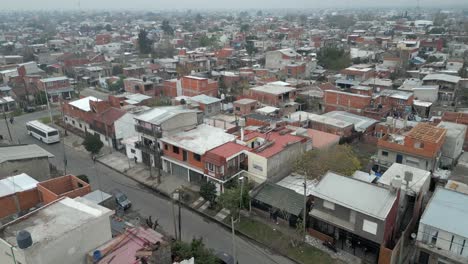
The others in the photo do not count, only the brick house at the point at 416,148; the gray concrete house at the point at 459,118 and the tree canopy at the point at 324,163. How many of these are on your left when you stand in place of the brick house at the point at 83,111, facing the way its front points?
3

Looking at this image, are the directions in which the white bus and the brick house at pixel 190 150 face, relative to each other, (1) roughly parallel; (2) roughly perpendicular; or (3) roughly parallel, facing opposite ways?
roughly perpendicular

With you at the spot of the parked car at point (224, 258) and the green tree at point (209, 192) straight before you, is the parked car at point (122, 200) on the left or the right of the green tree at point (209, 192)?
left

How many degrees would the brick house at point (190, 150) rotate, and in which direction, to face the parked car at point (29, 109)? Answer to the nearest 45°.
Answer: approximately 90° to its right

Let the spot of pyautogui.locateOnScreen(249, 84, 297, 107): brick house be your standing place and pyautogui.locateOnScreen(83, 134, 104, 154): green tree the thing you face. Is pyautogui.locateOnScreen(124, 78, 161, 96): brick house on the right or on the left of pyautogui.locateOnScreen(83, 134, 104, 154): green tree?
right

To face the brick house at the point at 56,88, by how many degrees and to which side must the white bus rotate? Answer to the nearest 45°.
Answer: approximately 45° to its right

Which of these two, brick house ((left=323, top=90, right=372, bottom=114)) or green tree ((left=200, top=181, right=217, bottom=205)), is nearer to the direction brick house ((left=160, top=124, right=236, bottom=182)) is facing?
the green tree

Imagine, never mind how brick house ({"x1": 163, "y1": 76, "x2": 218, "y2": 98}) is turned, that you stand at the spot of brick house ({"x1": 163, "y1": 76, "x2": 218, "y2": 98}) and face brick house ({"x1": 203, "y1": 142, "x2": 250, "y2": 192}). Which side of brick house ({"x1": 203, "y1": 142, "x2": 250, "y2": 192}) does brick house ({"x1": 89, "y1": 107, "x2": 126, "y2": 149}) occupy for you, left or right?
right

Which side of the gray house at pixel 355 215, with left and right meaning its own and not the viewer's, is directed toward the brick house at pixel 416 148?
back

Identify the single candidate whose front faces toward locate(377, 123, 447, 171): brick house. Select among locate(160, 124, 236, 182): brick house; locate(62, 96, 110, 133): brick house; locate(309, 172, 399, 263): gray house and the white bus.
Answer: the white bus

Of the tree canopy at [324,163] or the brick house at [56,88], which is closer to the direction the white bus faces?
the tree canopy

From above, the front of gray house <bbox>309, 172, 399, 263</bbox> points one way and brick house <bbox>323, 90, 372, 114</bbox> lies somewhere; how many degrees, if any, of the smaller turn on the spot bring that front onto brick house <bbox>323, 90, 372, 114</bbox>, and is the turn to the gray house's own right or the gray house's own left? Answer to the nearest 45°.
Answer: approximately 135° to the gray house's own right

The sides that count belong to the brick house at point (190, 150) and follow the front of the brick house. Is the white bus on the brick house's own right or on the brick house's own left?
on the brick house's own right

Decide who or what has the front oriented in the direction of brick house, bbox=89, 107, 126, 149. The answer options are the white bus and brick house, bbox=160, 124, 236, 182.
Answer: the white bus

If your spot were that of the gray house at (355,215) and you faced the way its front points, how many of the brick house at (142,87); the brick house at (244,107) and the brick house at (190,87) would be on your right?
3

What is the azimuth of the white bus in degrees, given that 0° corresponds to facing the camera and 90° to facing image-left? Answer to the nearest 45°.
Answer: approximately 315°

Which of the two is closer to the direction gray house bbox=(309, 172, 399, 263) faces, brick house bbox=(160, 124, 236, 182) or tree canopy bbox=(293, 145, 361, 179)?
the brick house
